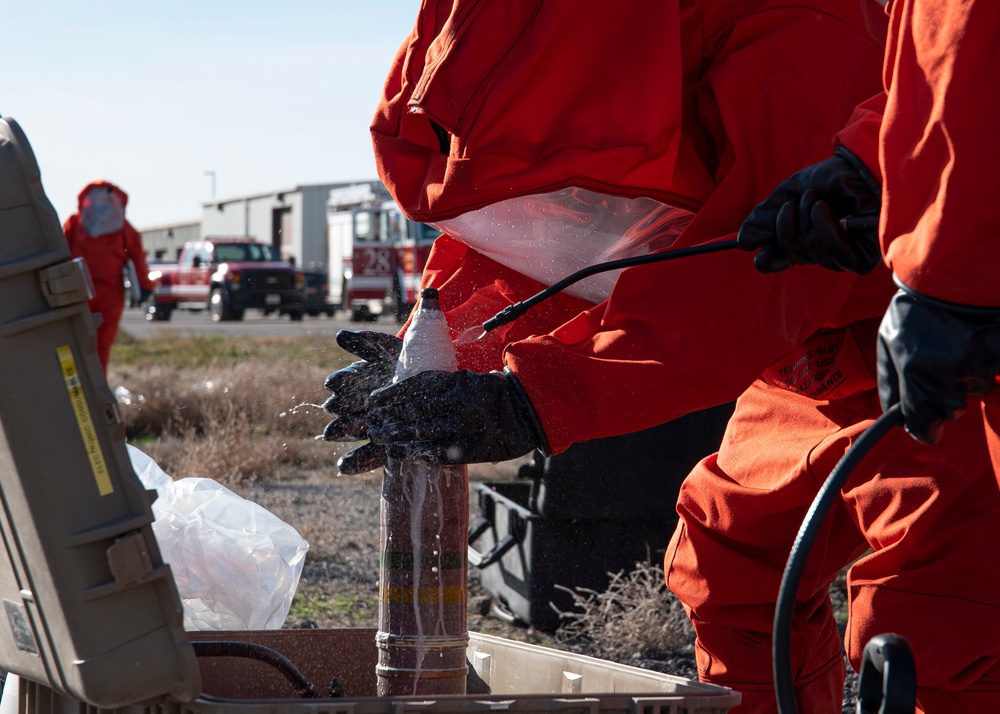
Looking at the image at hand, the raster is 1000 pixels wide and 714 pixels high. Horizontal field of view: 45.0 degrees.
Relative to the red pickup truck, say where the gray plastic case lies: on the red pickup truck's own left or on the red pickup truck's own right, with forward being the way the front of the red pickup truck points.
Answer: on the red pickup truck's own right

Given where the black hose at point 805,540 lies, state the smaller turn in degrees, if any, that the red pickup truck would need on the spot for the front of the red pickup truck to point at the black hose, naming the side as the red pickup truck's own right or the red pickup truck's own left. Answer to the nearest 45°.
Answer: approximately 45° to the red pickup truck's own right

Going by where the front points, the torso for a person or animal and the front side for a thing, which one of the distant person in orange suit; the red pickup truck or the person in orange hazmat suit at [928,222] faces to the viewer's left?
the person in orange hazmat suit

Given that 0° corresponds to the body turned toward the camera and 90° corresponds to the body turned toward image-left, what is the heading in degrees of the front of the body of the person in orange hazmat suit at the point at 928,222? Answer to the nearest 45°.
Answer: approximately 90°

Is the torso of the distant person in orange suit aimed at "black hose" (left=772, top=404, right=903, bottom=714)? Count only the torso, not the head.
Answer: yes

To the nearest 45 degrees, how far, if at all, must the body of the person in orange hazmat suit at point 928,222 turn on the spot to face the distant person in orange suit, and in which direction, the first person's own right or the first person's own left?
approximately 45° to the first person's own right

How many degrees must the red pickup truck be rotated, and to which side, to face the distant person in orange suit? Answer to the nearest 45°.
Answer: approximately 45° to its right

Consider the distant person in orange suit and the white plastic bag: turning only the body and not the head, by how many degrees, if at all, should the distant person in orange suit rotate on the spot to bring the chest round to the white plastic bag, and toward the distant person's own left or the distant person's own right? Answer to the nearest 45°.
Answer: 0° — they already face it
